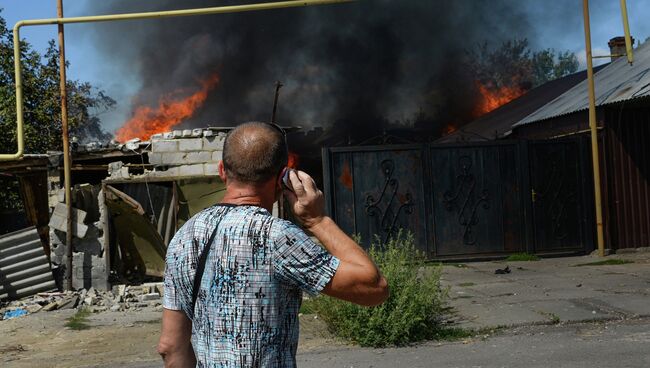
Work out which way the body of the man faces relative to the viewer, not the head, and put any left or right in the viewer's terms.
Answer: facing away from the viewer

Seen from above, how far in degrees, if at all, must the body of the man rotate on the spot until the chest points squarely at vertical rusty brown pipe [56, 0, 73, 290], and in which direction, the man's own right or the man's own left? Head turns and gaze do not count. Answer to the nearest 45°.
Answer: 0° — they already face it

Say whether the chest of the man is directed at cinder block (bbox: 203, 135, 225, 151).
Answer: yes

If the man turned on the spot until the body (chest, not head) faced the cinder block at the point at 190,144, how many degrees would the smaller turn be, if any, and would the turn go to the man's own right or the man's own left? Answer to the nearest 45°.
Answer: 0° — they already face it

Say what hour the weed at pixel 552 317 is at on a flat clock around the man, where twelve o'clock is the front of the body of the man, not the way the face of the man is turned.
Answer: The weed is roughly at 1 o'clock from the man.

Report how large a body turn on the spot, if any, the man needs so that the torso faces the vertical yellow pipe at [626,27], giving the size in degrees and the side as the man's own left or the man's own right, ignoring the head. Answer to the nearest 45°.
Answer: approximately 45° to the man's own right

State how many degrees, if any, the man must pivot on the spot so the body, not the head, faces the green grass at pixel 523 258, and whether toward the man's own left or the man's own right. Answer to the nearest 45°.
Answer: approximately 45° to the man's own right
